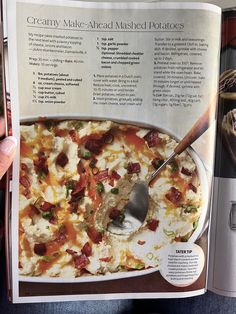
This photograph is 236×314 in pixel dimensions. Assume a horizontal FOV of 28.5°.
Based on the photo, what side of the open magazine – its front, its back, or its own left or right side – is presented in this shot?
front
